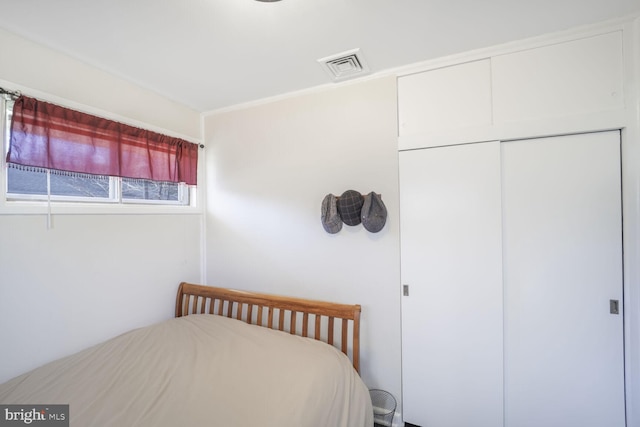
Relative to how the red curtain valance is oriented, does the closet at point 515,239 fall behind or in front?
in front

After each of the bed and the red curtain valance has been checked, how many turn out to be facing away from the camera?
0

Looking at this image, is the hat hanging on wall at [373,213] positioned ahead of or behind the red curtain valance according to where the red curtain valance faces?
ahead

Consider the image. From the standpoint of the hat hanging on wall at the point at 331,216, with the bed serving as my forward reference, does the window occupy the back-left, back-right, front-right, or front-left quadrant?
front-right

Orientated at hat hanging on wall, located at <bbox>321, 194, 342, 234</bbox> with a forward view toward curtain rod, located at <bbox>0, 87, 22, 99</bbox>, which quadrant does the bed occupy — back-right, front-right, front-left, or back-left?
front-left

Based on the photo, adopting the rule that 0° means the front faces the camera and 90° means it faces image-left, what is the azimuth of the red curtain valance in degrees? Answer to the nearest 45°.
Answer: approximately 315°

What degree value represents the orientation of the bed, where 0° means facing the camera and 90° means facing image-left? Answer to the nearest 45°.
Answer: approximately 45°

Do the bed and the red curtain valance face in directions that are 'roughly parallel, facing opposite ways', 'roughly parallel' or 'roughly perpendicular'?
roughly perpendicular

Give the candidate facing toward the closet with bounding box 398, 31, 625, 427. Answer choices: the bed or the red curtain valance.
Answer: the red curtain valance
